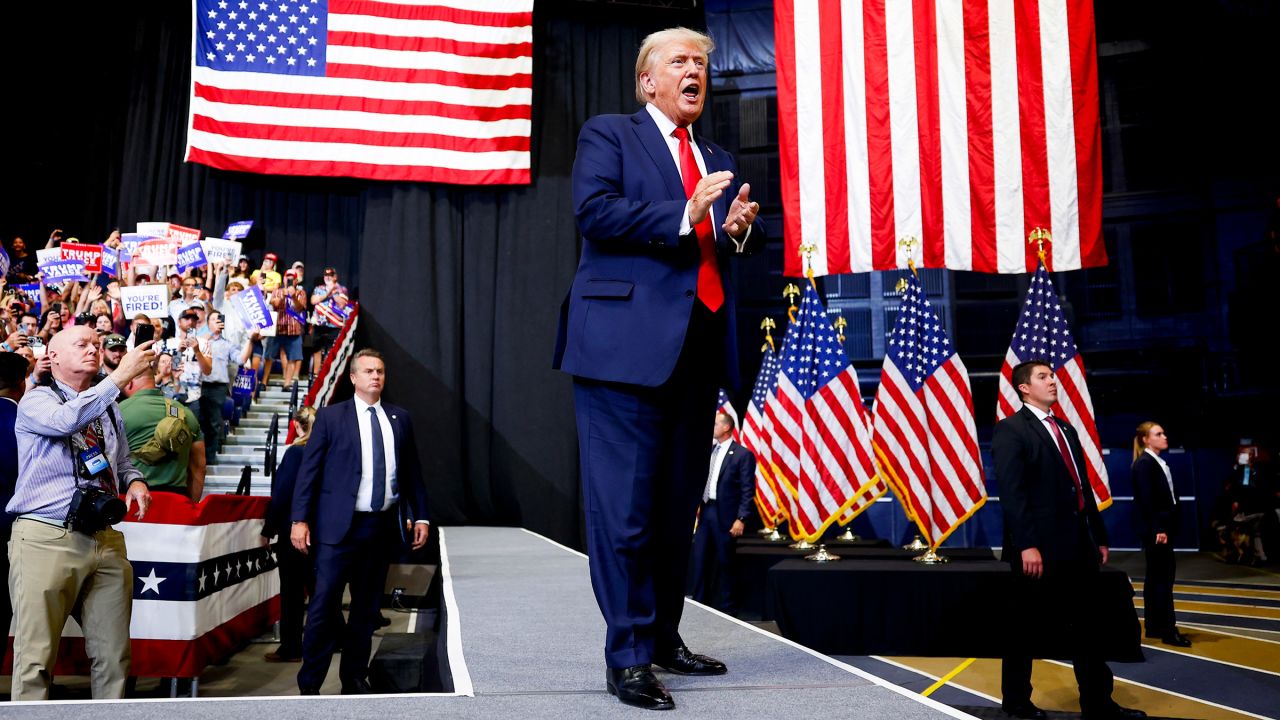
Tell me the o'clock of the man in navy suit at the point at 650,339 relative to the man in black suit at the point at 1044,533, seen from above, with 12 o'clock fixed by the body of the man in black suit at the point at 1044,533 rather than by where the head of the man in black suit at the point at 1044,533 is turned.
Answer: the man in navy suit at the point at 650,339 is roughly at 2 o'clock from the man in black suit at the point at 1044,533.

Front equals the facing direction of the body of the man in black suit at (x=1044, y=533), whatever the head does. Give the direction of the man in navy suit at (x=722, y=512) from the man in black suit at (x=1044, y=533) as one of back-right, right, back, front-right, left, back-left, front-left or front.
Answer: back

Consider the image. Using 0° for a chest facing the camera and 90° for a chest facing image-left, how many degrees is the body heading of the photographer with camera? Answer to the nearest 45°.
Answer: approximately 315°

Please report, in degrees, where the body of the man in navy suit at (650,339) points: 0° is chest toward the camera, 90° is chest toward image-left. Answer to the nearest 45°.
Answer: approximately 315°
